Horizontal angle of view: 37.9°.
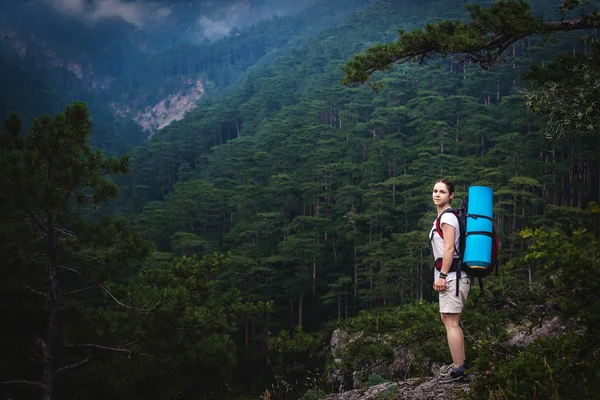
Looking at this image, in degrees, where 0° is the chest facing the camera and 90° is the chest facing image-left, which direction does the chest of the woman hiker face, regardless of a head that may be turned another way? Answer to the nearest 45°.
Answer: approximately 90°
